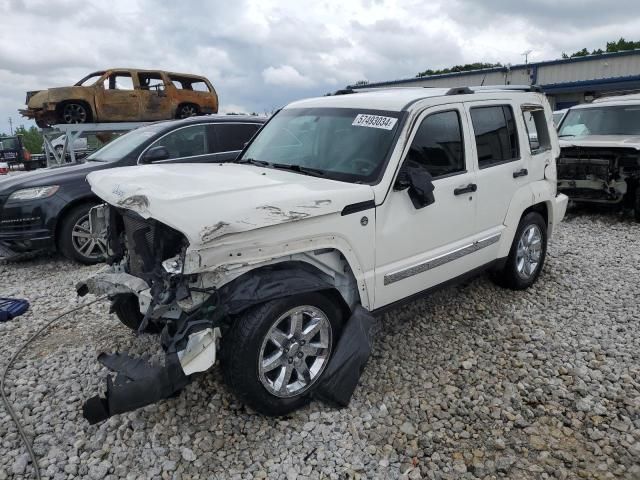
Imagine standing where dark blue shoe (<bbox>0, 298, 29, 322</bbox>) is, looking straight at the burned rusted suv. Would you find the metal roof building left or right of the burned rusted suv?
right

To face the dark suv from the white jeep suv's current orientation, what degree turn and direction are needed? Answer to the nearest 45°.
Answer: approximately 90° to its right

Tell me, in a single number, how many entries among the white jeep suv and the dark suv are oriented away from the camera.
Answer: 0

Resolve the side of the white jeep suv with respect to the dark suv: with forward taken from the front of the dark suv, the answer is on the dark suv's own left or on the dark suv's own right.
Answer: on the dark suv's own left

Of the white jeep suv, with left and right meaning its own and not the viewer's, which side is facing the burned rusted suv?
right

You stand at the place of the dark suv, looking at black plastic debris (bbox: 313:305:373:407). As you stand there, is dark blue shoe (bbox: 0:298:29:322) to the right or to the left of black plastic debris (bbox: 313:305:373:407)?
right

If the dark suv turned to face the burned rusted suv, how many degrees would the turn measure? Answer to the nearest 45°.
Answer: approximately 135° to its right

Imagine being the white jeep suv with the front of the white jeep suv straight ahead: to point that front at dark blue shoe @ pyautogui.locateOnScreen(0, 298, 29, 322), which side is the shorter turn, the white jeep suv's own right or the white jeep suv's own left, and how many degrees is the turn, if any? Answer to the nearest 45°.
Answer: approximately 90° to the white jeep suv's own right

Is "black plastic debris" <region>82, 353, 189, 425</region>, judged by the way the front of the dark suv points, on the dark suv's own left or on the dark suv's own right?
on the dark suv's own left

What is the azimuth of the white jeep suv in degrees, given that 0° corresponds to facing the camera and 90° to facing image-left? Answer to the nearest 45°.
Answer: approximately 45°

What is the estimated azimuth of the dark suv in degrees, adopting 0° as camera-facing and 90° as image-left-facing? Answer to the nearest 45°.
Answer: approximately 45°
